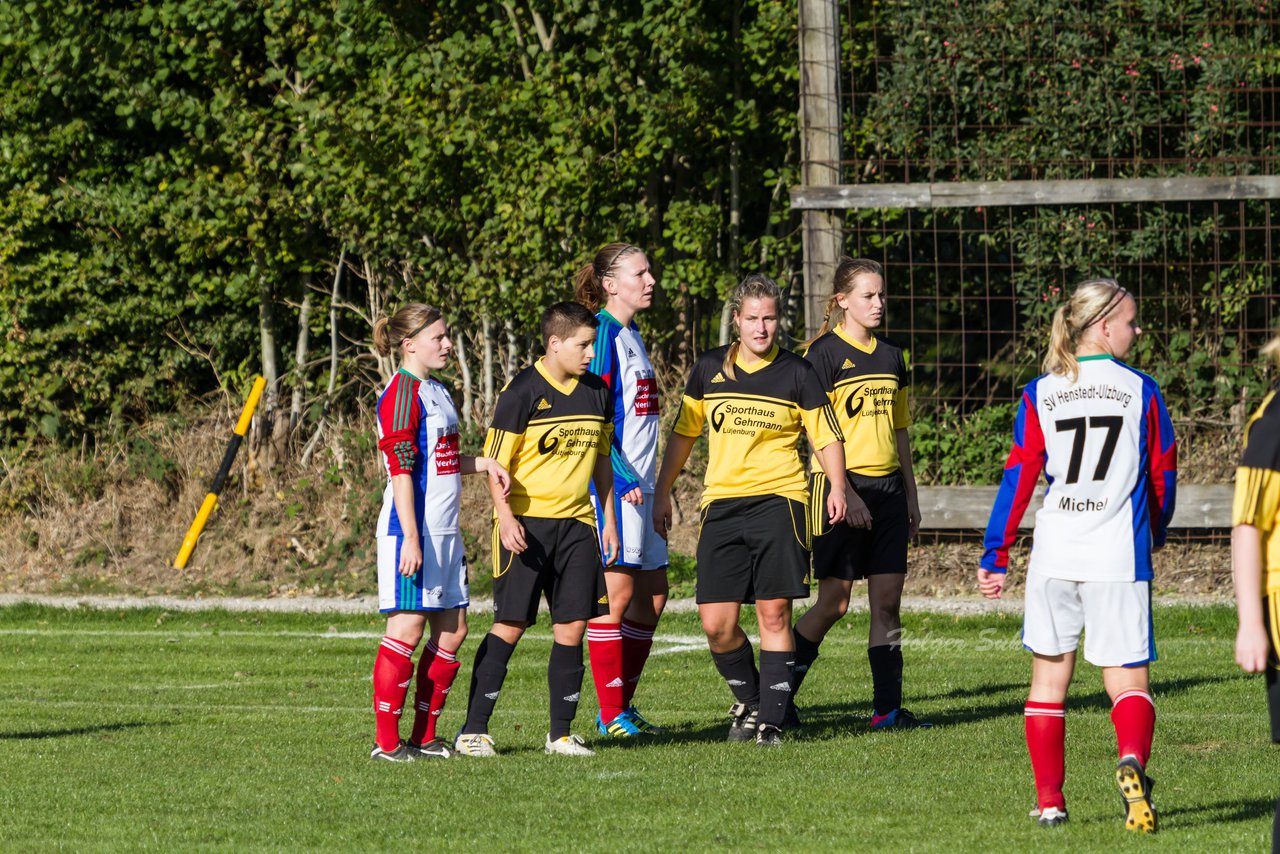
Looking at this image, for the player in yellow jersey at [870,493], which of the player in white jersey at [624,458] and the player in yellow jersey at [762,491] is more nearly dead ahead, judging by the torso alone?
the player in yellow jersey

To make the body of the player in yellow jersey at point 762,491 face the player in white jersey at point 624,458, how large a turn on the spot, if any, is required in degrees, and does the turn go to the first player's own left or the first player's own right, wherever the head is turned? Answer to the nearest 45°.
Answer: approximately 135° to the first player's own right

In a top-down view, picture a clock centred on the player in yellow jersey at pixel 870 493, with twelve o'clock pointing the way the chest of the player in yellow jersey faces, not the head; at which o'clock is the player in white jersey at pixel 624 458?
The player in white jersey is roughly at 4 o'clock from the player in yellow jersey.

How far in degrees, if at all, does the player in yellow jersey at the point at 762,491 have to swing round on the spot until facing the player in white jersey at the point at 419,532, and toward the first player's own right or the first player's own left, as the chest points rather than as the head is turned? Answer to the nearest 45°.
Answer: approximately 90° to the first player's own right

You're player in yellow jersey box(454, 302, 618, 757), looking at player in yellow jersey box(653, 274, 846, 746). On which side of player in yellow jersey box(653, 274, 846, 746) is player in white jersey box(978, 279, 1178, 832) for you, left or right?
right

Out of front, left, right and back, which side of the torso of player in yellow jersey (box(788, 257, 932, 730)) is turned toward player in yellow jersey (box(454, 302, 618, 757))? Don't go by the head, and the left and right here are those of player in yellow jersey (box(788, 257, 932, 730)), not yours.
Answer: right

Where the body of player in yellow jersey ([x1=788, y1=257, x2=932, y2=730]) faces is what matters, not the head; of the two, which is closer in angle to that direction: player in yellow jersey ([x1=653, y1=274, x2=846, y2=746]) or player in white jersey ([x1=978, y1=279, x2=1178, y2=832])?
the player in white jersey

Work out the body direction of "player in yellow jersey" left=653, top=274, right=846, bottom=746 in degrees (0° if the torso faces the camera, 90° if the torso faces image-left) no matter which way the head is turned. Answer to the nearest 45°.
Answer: approximately 0°

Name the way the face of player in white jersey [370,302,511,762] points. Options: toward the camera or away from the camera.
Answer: toward the camera

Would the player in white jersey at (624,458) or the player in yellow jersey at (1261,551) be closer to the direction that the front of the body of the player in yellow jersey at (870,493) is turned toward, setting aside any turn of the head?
the player in yellow jersey

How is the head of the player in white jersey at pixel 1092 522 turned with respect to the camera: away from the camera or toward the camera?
away from the camera

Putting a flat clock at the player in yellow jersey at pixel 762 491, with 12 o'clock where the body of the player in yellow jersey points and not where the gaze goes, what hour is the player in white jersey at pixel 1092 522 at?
The player in white jersey is roughly at 11 o'clock from the player in yellow jersey.

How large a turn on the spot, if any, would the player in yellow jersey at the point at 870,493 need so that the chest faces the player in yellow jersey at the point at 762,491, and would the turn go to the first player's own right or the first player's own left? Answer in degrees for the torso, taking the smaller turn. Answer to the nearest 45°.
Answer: approximately 90° to the first player's own right

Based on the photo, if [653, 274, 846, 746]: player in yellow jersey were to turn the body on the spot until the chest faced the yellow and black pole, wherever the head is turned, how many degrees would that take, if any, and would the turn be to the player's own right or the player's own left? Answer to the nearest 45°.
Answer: approximately 135° to the player's own right

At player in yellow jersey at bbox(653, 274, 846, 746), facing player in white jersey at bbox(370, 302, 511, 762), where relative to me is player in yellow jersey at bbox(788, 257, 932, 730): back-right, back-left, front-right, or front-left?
back-right

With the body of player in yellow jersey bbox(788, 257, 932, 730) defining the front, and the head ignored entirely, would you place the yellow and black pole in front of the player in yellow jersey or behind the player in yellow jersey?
behind

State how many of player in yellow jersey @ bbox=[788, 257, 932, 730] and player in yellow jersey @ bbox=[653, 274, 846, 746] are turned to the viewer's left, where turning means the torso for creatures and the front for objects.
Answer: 0

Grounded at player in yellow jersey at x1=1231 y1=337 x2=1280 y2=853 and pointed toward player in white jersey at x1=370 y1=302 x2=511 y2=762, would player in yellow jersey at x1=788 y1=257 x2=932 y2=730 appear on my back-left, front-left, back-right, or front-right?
front-right

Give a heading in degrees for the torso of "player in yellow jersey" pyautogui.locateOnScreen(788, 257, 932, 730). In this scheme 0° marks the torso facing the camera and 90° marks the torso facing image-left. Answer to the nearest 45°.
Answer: approximately 315°
